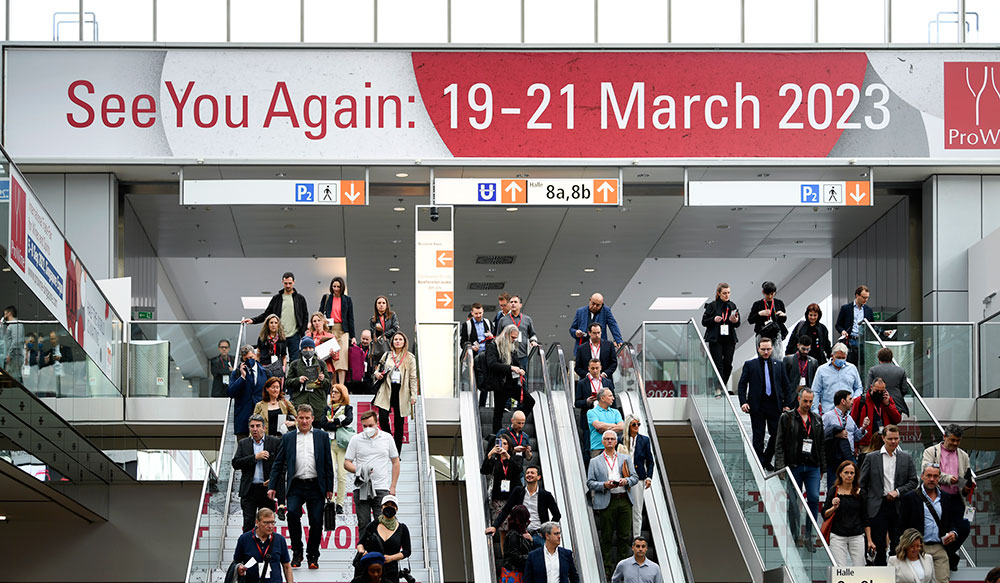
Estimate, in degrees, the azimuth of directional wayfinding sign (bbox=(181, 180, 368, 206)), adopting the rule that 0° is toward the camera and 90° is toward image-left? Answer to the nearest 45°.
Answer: approximately 0°

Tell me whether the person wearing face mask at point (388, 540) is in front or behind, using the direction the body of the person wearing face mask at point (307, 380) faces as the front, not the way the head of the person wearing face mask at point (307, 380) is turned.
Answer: in front

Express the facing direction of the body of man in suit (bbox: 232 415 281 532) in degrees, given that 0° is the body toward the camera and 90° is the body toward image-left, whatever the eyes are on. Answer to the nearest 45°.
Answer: approximately 0°

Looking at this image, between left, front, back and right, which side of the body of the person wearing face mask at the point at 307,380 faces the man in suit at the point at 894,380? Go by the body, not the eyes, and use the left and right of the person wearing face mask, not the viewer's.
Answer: left

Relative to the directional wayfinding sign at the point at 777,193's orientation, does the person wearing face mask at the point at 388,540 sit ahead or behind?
ahead
